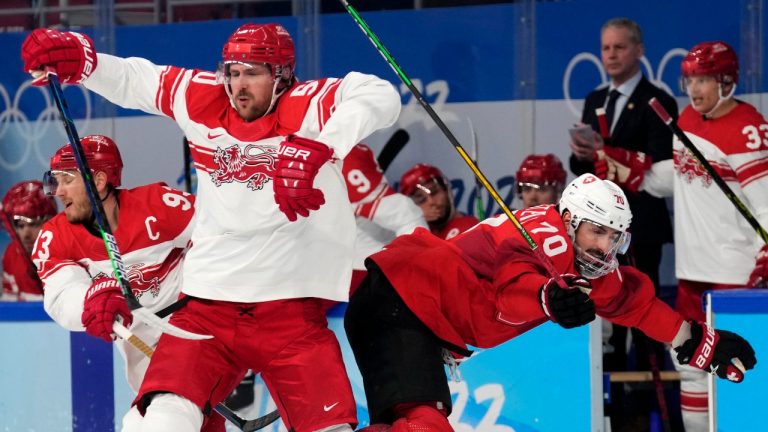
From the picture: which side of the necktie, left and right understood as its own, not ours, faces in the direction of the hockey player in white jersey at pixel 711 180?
left

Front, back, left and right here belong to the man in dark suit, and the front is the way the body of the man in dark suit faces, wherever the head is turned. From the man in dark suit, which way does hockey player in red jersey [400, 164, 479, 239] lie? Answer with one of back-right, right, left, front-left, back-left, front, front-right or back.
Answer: front-right

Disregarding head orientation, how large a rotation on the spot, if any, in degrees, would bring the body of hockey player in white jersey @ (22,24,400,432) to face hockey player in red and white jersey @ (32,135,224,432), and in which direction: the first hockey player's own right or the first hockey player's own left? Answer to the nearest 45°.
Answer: approximately 135° to the first hockey player's own right

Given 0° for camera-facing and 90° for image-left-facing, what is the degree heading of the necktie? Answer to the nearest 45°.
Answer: approximately 45°
